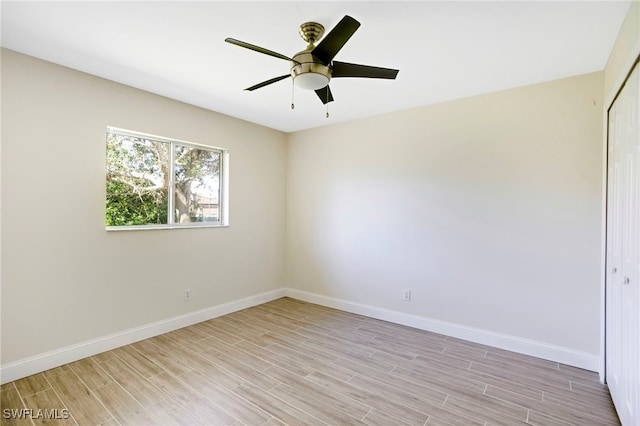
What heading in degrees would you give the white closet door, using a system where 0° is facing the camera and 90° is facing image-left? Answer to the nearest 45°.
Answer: approximately 90°

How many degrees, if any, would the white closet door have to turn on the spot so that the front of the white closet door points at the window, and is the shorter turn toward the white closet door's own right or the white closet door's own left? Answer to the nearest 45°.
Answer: approximately 45° to the white closet door's own left
